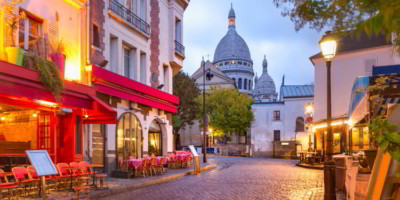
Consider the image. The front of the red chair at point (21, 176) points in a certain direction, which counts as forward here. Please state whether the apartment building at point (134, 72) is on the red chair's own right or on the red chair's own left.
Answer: on the red chair's own left

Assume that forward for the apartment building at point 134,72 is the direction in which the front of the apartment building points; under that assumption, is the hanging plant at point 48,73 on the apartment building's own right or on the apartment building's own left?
on the apartment building's own right

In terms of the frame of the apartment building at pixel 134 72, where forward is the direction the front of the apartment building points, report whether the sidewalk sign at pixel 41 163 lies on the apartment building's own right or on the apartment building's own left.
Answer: on the apartment building's own right

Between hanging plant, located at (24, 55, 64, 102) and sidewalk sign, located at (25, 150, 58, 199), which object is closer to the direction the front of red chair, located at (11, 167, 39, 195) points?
the sidewalk sign

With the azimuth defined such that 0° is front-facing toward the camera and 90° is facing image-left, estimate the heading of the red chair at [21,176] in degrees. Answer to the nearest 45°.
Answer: approximately 315°
